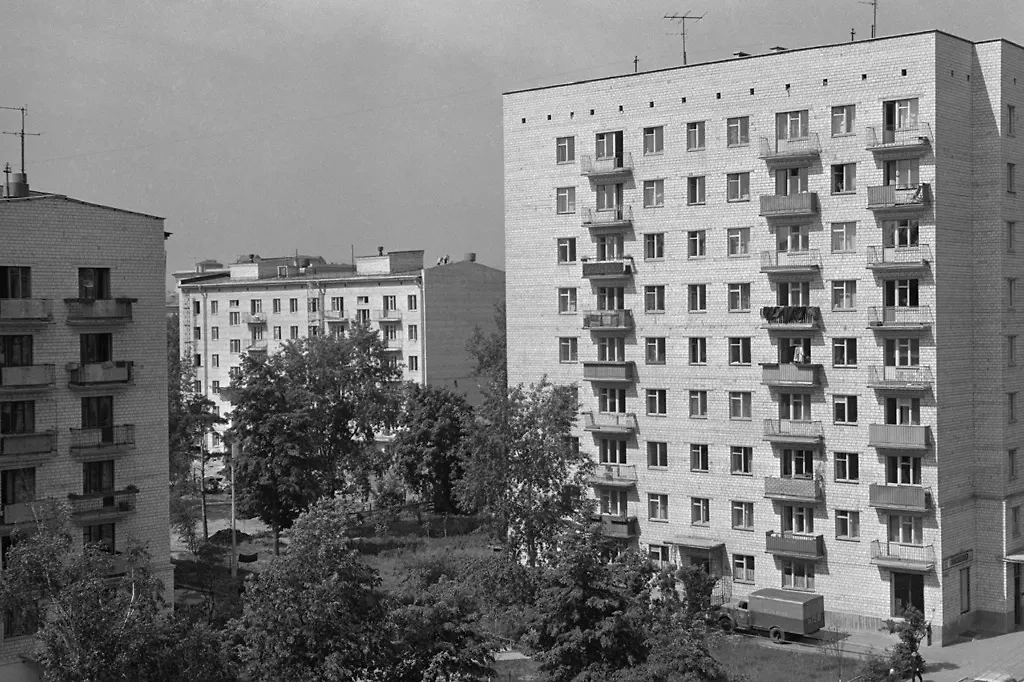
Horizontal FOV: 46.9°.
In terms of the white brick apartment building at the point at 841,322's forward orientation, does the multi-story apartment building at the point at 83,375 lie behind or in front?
in front

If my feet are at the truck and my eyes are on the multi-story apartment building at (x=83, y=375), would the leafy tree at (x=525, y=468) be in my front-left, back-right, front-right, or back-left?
front-right

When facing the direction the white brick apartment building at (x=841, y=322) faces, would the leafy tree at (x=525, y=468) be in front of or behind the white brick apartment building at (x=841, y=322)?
in front

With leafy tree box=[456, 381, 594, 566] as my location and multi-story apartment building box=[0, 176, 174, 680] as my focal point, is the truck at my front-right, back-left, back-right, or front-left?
back-left

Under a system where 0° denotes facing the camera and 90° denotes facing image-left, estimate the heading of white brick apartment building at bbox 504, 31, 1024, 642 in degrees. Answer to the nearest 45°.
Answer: approximately 45°
